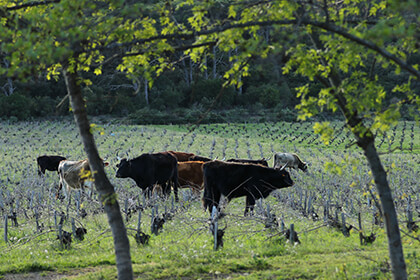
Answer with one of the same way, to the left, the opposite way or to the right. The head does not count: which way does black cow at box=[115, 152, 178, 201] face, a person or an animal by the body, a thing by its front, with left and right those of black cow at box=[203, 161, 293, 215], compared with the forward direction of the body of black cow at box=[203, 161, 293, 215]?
the opposite way

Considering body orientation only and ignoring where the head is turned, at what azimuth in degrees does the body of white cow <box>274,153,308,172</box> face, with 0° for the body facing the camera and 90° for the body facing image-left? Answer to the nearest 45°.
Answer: approximately 270°

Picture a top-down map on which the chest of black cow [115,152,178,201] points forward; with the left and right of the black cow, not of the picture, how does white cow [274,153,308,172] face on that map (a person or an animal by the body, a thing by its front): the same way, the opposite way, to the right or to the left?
the opposite way

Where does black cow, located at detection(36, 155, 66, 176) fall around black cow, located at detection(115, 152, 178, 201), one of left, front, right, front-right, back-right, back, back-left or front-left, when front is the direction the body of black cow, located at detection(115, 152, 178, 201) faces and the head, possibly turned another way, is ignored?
front-right

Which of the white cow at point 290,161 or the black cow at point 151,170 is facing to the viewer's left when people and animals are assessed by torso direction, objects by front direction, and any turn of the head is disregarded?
the black cow

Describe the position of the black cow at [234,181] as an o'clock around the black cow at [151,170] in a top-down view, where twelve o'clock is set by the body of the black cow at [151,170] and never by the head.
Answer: the black cow at [234,181] is roughly at 8 o'clock from the black cow at [151,170].

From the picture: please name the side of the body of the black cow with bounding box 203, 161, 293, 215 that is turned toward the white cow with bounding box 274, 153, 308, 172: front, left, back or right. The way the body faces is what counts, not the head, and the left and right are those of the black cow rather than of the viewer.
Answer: left

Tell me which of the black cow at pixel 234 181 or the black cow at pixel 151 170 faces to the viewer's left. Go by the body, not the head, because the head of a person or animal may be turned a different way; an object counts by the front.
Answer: the black cow at pixel 151 170

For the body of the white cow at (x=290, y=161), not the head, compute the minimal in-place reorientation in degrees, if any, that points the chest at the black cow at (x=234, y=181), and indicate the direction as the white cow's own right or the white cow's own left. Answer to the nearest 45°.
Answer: approximately 90° to the white cow's own right

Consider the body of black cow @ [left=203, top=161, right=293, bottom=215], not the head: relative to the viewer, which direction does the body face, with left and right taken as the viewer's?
facing to the right of the viewer

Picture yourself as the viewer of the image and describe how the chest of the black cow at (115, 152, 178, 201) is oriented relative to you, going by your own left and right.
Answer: facing to the left of the viewer
